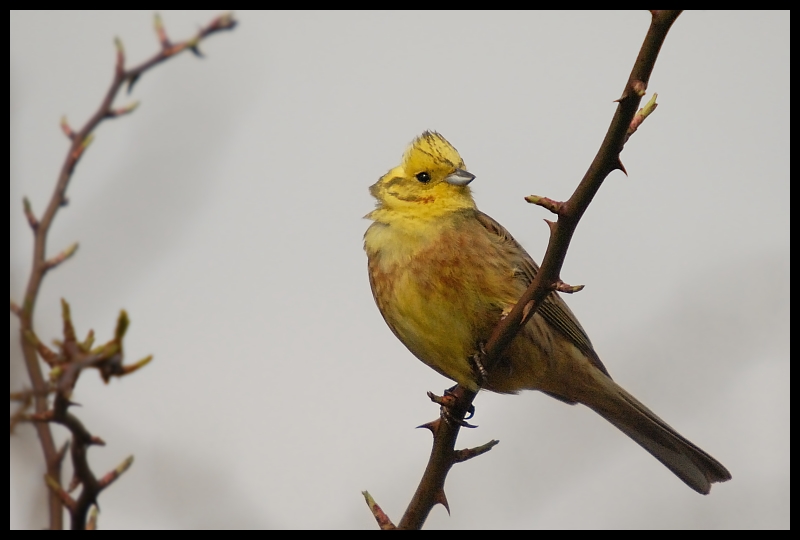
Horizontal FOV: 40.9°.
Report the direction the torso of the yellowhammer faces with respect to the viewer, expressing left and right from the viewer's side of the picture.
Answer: facing the viewer and to the left of the viewer

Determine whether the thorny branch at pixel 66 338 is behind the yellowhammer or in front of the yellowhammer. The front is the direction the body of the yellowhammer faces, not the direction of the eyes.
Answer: in front
